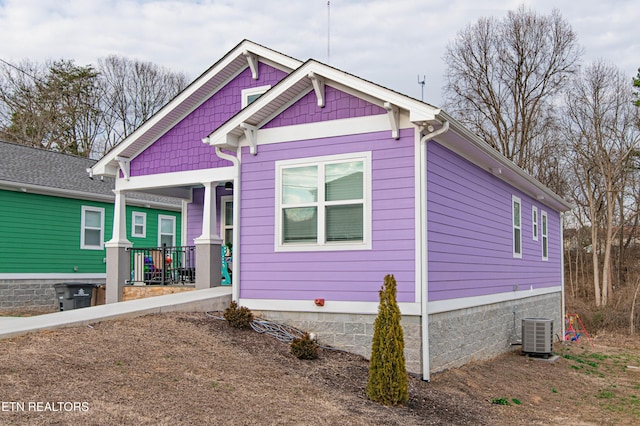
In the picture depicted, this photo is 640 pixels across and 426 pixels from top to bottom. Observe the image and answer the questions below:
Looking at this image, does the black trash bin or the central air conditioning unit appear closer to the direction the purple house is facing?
the black trash bin

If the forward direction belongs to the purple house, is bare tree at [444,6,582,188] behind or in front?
behind

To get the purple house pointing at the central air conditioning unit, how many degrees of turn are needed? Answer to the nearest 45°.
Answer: approximately 90° to its left

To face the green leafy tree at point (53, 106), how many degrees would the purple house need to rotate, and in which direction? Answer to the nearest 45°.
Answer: approximately 90° to its right

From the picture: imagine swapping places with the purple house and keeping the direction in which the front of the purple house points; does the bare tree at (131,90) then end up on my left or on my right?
on my right

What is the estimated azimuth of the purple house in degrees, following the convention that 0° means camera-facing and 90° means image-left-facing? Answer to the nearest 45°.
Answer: approximately 45°

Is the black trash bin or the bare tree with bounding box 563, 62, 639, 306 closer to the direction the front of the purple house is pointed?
the black trash bin

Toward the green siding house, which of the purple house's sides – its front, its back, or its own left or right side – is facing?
right
